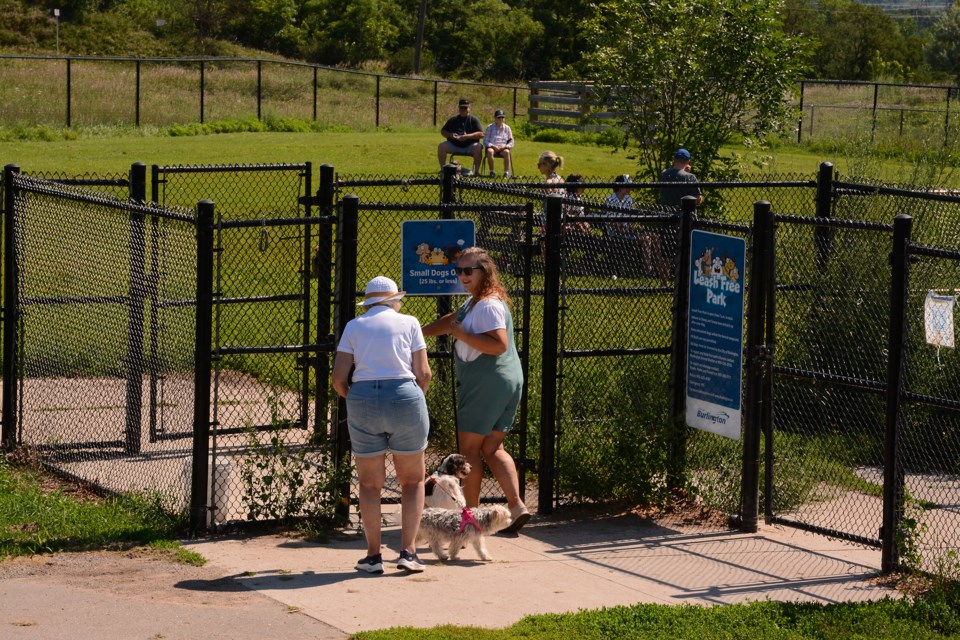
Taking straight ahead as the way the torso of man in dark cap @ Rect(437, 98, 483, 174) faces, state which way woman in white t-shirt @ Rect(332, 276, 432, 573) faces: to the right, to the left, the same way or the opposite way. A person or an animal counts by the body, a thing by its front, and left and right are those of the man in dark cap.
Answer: the opposite way

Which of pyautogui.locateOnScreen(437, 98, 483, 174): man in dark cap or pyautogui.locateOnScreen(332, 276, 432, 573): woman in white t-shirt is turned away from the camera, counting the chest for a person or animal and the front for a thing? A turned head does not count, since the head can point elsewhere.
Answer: the woman in white t-shirt

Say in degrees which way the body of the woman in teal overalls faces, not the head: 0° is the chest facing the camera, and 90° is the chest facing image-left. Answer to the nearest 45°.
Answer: approximately 90°

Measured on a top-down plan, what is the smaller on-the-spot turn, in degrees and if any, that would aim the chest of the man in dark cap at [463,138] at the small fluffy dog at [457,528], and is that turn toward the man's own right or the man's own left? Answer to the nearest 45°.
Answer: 0° — they already face it

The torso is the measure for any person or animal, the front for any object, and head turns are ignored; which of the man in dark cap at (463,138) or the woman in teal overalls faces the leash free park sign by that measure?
the man in dark cap

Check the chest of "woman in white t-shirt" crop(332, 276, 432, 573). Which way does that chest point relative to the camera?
away from the camera
